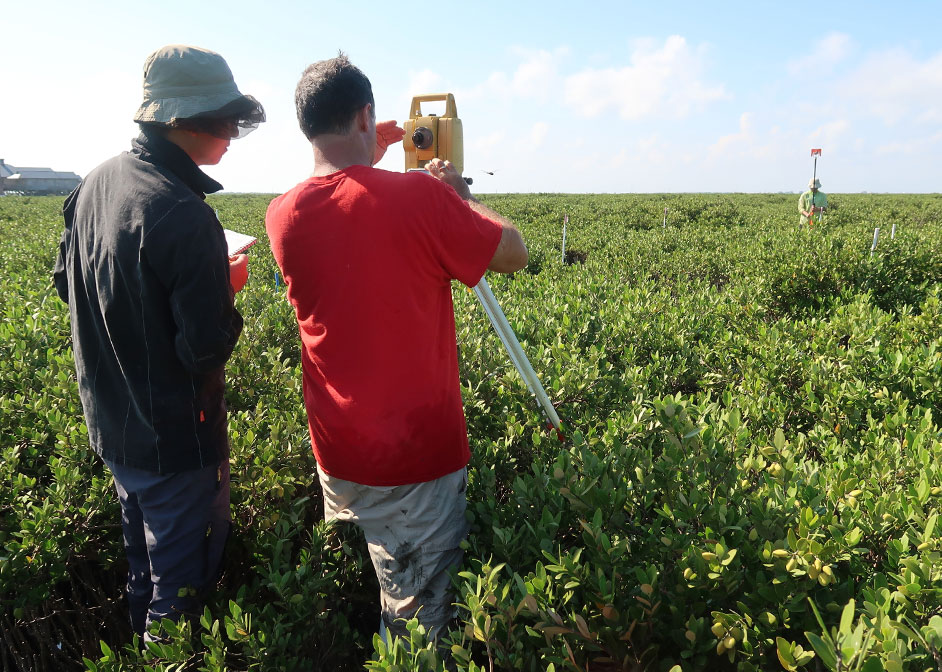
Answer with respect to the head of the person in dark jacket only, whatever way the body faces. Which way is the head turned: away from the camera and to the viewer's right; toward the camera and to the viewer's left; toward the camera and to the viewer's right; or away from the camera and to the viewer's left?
away from the camera and to the viewer's right

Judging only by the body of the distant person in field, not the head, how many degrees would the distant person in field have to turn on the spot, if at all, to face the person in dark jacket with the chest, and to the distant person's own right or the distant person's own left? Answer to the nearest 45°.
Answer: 0° — they already face them

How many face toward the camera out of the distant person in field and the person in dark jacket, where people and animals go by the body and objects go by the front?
1

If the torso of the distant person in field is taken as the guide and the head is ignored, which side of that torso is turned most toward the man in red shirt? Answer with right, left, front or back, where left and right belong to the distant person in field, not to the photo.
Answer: front

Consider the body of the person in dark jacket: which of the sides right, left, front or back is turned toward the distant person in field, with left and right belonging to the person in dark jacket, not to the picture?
front

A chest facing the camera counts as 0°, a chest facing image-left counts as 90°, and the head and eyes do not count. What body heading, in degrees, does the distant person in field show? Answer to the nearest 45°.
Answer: approximately 0°

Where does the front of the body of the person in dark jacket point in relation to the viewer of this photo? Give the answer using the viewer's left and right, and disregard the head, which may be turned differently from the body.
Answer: facing away from the viewer and to the right of the viewer

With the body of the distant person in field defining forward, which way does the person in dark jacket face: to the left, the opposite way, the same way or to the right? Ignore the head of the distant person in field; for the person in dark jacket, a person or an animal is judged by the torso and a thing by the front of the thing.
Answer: the opposite way
